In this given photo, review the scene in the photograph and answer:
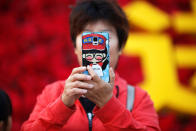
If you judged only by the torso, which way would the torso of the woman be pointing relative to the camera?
toward the camera
